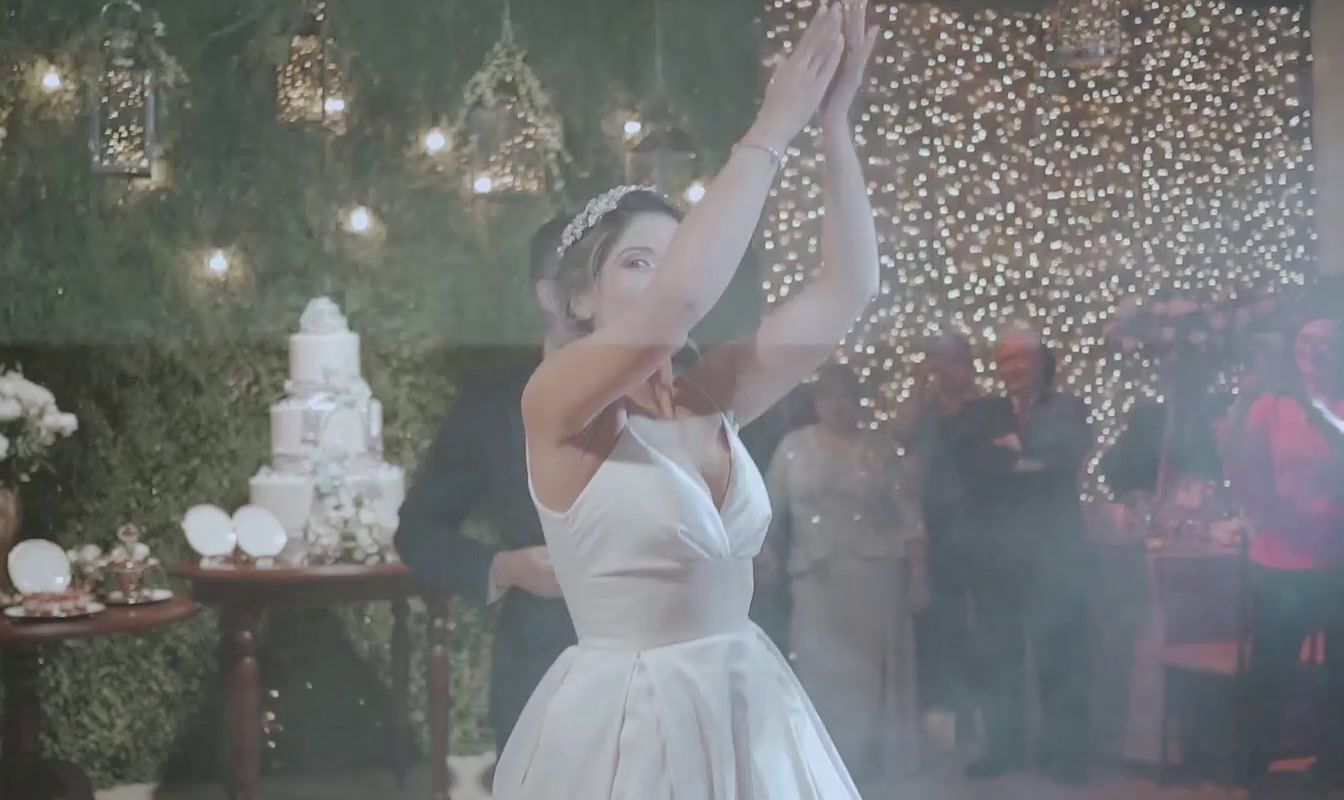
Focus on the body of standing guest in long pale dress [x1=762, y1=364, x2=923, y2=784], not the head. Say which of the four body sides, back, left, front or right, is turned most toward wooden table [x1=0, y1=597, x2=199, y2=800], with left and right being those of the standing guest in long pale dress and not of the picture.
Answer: right

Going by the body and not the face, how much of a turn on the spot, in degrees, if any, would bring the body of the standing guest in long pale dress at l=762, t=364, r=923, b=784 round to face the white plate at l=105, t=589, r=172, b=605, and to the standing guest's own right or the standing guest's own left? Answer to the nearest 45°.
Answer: approximately 90° to the standing guest's own right

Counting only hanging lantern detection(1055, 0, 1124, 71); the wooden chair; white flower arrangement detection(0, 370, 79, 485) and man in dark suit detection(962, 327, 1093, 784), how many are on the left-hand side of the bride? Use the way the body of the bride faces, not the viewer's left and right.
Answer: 3

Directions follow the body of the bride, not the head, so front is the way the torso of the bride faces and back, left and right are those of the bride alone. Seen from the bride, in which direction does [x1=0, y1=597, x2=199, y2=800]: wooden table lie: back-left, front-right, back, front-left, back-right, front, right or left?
back-right

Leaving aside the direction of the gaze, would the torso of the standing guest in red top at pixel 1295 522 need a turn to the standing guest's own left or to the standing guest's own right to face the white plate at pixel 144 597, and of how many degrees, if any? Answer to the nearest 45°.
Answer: approximately 90° to the standing guest's own right

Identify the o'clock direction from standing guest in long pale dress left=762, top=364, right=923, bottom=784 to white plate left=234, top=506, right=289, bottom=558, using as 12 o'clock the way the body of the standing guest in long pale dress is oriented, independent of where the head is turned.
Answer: The white plate is roughly at 2 o'clock from the standing guest in long pale dress.

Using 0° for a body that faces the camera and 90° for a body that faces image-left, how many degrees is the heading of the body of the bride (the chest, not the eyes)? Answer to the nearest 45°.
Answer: approximately 315°

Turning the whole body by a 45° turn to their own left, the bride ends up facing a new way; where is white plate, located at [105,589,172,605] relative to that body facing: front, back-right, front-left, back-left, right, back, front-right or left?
back

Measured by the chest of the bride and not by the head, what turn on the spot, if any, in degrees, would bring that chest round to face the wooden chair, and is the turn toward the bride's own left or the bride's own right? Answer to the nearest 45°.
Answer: approximately 90° to the bride's own left

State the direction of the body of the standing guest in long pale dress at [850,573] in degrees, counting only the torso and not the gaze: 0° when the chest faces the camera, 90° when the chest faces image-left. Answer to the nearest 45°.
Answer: approximately 0°

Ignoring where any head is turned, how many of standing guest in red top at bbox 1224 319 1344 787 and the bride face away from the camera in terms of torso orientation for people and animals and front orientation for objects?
0
